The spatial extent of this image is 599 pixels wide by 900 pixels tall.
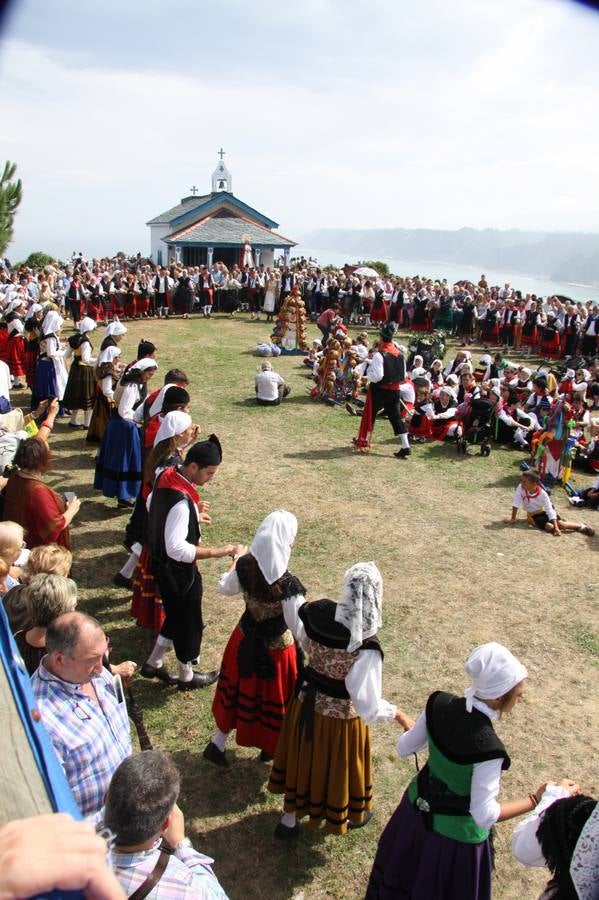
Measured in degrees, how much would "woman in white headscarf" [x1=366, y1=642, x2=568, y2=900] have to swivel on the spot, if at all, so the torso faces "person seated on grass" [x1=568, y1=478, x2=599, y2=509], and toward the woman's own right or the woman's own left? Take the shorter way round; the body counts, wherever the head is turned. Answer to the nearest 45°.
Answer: approximately 45° to the woman's own left

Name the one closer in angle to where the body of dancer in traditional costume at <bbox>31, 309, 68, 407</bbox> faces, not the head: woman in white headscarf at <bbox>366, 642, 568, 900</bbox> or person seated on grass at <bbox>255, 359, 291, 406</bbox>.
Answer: the person seated on grass

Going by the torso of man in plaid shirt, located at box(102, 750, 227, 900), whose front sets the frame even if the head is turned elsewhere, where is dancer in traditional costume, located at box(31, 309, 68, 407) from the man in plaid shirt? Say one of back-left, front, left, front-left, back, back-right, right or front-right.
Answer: front-left

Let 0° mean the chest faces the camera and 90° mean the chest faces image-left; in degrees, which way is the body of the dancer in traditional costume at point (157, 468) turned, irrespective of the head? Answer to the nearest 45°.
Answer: approximately 270°

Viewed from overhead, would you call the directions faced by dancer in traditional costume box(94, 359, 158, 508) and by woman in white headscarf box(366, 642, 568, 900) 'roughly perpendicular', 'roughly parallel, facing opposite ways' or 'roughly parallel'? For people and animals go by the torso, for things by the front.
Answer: roughly parallel

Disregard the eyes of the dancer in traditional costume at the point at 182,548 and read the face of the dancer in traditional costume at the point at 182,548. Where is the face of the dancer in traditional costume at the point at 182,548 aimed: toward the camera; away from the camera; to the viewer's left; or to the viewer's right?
to the viewer's right

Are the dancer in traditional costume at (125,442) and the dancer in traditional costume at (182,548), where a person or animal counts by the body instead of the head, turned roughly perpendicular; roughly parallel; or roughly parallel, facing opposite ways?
roughly parallel

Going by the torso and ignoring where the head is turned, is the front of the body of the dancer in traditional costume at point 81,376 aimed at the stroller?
yes

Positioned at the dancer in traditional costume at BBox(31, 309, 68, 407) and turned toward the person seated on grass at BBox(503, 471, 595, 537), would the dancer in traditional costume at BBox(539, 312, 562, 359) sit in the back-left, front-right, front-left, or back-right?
front-left

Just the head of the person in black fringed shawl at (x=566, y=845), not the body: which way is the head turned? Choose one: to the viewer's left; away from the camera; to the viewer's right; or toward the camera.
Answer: away from the camera

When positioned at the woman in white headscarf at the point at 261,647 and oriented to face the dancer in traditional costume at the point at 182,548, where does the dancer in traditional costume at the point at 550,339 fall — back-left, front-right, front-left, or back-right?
front-right

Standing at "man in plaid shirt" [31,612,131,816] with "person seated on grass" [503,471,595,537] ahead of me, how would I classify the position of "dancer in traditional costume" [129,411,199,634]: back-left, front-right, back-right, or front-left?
front-left
